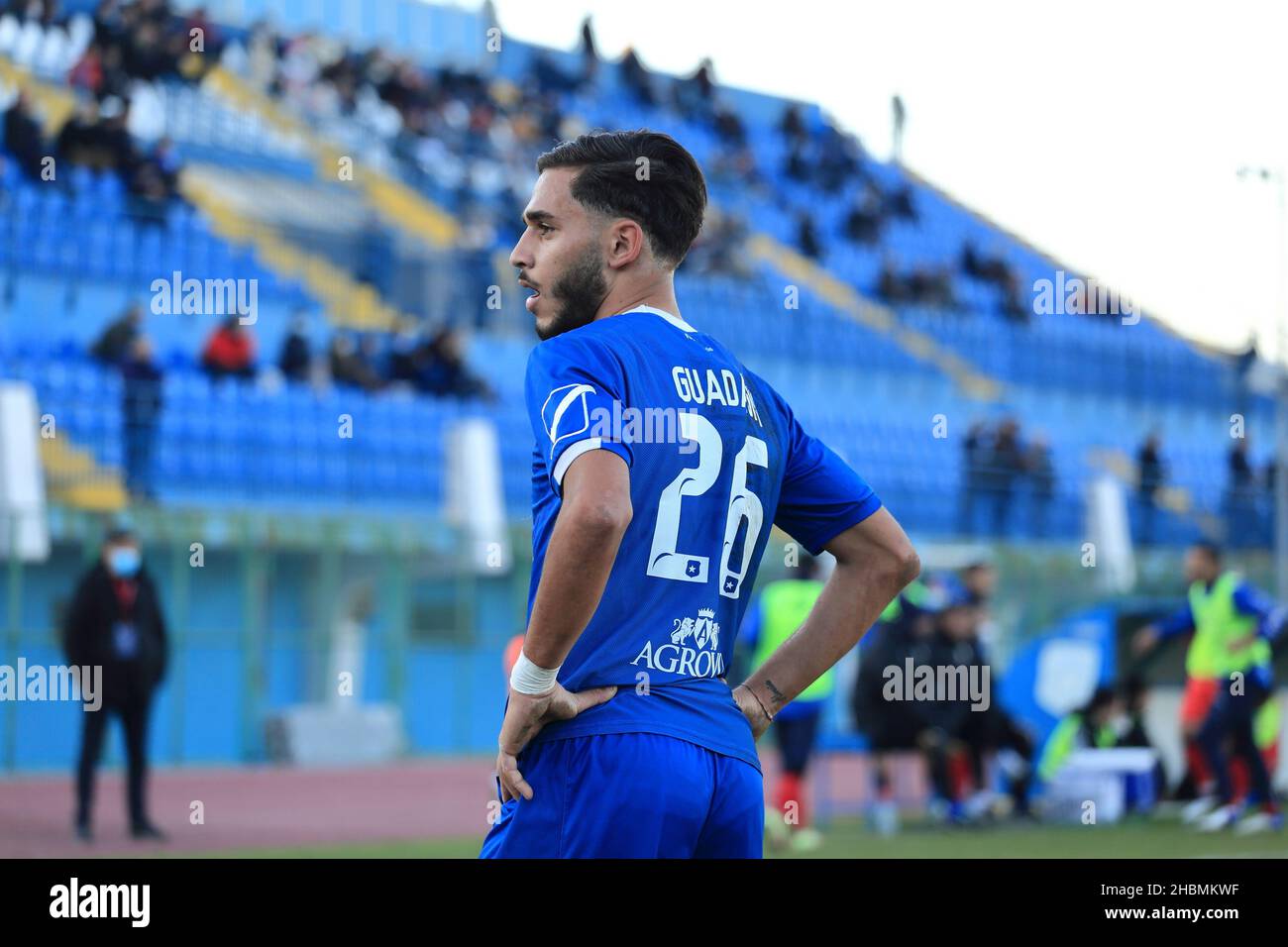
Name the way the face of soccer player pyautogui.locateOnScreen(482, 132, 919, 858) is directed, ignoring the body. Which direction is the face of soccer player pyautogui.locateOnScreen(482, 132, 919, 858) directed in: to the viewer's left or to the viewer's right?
to the viewer's left

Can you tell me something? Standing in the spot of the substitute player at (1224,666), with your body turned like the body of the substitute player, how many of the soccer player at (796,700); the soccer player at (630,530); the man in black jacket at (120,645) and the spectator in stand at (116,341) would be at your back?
0

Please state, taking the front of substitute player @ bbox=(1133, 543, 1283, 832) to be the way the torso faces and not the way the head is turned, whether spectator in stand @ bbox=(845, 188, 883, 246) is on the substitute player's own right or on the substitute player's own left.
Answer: on the substitute player's own right

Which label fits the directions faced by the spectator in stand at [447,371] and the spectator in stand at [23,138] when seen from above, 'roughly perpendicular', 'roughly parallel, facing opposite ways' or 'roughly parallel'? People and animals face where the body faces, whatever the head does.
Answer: roughly parallel

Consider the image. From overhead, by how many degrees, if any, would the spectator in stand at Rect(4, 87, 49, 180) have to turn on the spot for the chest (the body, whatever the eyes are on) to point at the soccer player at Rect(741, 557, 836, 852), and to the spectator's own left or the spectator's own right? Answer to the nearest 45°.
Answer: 0° — they already face them

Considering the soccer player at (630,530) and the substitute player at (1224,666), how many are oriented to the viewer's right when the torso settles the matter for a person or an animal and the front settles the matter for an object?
0

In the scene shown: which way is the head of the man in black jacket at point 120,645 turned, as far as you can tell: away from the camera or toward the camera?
toward the camera

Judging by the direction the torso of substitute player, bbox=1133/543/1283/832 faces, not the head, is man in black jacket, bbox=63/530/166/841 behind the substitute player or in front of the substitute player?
in front

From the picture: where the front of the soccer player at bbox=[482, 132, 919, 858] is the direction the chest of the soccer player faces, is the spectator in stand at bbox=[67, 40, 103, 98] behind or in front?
in front

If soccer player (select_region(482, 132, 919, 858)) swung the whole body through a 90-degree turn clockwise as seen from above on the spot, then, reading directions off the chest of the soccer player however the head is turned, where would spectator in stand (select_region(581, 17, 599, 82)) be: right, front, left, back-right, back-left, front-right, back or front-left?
front-left

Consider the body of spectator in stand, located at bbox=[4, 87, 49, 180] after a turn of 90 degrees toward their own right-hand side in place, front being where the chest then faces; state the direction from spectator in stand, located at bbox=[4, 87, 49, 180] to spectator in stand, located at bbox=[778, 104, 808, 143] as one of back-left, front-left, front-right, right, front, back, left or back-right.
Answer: back

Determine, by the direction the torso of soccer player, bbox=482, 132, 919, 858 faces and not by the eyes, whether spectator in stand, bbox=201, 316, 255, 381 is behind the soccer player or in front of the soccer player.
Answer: in front

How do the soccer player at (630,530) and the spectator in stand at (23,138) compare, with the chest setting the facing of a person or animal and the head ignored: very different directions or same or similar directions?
very different directions

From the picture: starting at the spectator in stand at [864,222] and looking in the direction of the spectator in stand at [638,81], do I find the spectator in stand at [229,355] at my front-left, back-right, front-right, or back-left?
front-left

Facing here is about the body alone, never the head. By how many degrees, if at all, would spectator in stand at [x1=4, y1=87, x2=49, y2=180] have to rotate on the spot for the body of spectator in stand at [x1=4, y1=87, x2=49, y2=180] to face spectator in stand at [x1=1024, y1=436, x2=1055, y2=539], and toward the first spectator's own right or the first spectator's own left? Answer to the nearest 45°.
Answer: approximately 45° to the first spectator's own left

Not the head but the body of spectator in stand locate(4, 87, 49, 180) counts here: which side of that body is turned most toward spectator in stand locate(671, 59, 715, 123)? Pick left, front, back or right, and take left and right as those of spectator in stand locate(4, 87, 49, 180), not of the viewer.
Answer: left

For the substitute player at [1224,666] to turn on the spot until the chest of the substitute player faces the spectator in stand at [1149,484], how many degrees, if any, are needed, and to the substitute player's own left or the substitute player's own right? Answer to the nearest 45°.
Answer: approximately 135° to the substitute player's own right

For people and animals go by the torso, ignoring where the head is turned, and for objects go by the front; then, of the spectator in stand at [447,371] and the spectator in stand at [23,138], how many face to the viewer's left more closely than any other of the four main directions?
0
